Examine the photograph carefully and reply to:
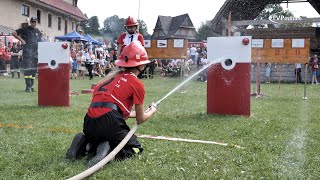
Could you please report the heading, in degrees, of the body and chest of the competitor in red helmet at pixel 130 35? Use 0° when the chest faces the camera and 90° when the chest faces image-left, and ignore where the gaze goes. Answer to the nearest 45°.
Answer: approximately 0°

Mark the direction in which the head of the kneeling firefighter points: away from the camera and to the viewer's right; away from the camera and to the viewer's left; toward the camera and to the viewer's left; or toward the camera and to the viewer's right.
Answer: away from the camera and to the viewer's right

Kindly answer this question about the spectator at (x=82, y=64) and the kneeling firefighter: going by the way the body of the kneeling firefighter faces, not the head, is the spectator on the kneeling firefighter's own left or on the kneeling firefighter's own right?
on the kneeling firefighter's own left

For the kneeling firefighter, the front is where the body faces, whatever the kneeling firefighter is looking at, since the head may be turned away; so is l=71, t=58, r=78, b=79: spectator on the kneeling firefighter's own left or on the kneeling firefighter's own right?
on the kneeling firefighter's own left

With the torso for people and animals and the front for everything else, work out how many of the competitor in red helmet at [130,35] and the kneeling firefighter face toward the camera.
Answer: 1

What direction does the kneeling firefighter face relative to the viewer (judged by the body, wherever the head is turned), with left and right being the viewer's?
facing away from the viewer and to the right of the viewer

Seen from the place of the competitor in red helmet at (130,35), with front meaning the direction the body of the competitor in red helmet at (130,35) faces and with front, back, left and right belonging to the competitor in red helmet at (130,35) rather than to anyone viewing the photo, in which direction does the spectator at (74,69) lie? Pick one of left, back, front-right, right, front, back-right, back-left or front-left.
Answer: back

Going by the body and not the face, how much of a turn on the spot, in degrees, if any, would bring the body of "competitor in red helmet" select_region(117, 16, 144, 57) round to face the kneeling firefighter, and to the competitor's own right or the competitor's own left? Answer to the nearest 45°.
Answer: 0° — they already face them
